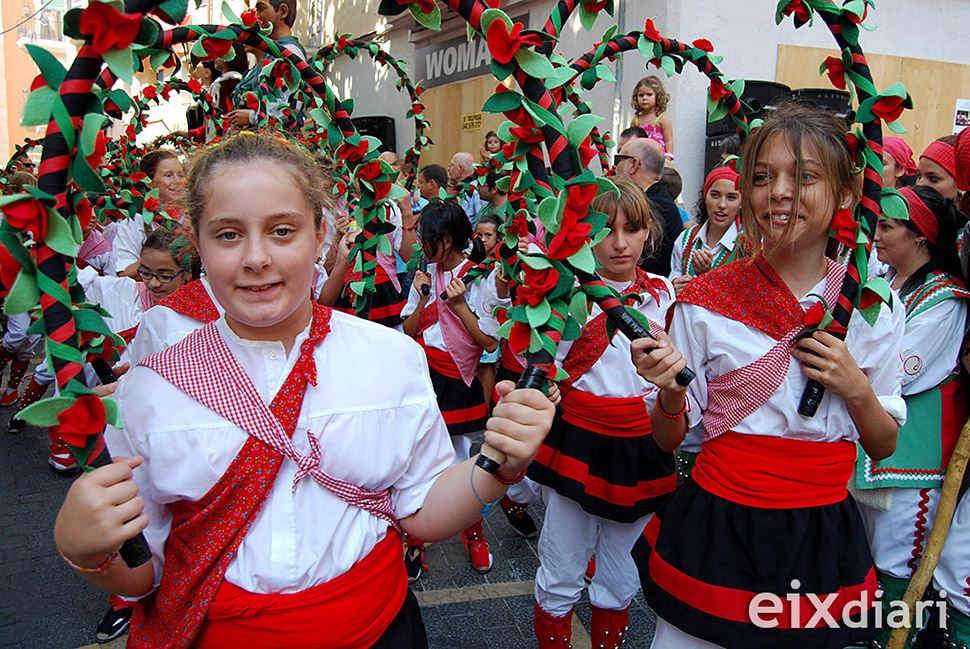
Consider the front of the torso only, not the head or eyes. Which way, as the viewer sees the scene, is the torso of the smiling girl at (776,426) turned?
toward the camera

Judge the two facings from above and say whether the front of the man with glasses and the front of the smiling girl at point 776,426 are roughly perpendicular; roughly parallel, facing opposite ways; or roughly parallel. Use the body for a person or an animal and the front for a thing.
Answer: roughly perpendicular

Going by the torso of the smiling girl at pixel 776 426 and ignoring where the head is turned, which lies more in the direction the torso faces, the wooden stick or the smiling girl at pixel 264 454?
the smiling girl

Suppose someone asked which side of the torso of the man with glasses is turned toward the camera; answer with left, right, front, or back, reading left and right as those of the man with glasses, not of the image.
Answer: left

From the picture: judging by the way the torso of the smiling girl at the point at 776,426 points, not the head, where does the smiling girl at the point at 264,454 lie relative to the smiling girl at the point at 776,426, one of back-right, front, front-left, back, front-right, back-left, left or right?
front-right

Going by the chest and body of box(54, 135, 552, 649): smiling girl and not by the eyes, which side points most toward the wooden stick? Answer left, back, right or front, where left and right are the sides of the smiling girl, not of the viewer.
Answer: left

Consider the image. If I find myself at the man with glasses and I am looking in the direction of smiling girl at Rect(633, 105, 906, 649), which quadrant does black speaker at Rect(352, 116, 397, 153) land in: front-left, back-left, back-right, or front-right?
back-right

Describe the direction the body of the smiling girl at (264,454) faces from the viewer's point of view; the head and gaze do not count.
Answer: toward the camera

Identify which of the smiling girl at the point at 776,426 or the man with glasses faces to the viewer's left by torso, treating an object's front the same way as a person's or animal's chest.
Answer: the man with glasses

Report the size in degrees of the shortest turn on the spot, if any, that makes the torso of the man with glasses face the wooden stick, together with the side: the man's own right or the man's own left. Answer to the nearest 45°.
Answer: approximately 90° to the man's own left
